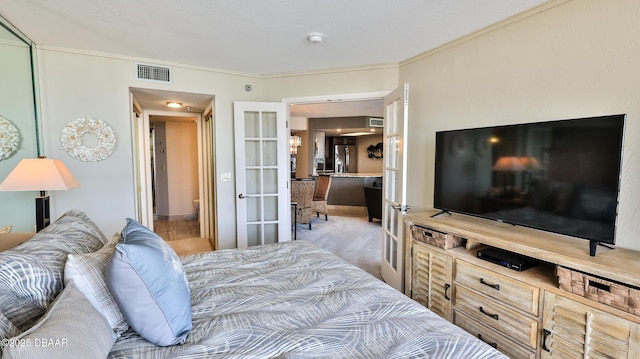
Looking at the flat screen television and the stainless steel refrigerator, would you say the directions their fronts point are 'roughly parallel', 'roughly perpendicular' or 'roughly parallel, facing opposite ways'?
roughly perpendicular

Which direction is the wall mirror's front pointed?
to the viewer's right

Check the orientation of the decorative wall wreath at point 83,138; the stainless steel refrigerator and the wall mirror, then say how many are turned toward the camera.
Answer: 2

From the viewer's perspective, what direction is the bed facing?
to the viewer's right

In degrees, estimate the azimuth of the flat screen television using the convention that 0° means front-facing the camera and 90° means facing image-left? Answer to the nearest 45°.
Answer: approximately 45°

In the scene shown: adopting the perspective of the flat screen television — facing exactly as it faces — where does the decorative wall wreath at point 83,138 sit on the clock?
The decorative wall wreath is roughly at 1 o'clock from the flat screen television.

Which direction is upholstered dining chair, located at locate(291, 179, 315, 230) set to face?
away from the camera

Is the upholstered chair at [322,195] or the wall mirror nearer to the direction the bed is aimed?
the upholstered chair

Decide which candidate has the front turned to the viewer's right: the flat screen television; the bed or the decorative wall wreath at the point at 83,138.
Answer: the bed

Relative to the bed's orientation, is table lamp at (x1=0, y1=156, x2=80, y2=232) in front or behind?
behind

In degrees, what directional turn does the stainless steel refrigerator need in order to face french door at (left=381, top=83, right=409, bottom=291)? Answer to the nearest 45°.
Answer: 0° — it already faces it

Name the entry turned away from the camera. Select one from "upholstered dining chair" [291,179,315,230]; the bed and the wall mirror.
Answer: the upholstered dining chair
